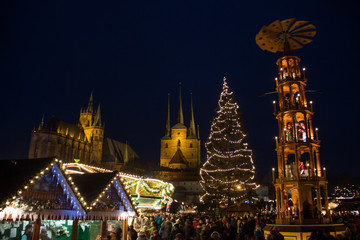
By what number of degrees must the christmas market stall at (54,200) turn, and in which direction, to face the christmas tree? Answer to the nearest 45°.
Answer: approximately 90° to its left

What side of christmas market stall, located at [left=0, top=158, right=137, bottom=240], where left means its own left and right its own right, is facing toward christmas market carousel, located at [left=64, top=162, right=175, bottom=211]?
left
